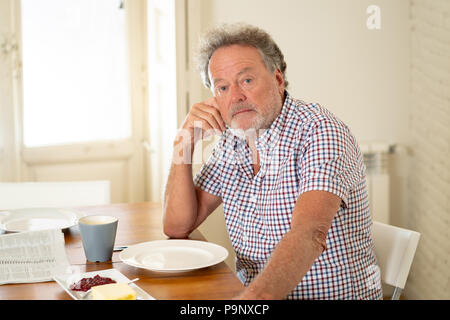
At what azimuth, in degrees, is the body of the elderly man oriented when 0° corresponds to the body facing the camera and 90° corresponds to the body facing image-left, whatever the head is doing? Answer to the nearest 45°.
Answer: approximately 45°

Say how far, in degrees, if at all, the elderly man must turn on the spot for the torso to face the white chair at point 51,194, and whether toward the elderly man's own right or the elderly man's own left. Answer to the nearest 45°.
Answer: approximately 90° to the elderly man's own right
